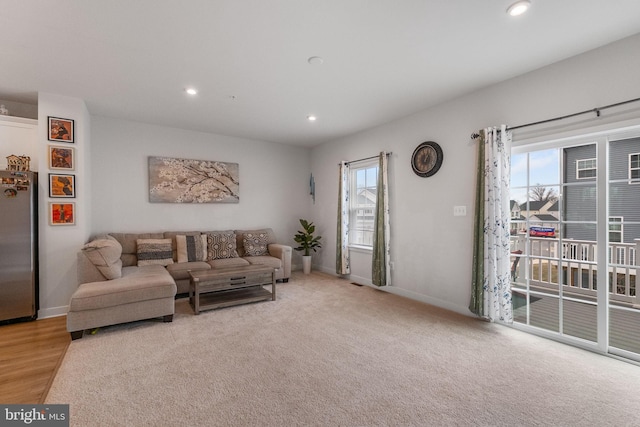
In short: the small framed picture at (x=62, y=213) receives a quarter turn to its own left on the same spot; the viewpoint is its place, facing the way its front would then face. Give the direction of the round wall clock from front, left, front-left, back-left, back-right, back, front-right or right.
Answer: front-right

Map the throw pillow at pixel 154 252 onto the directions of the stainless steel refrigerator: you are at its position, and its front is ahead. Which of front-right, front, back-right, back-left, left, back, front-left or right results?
left

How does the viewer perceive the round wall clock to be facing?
facing the viewer and to the left of the viewer

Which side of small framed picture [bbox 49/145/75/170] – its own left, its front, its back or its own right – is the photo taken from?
front

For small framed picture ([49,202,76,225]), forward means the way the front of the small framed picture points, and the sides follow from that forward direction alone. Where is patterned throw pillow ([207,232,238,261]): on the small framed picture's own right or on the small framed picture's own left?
on the small framed picture's own left

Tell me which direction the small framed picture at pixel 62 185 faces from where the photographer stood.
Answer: facing the viewer

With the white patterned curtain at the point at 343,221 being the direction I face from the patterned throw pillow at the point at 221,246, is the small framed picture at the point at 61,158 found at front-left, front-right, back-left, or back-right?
back-right

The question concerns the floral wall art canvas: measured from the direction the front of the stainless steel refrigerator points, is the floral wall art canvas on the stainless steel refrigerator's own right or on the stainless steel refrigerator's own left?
on the stainless steel refrigerator's own left

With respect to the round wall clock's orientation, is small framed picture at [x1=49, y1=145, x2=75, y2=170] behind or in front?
in front

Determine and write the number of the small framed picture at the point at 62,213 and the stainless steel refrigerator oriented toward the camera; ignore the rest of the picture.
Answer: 2

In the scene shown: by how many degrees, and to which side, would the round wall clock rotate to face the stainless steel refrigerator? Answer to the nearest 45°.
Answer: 0° — it already faces it

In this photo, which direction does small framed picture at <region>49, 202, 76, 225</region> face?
toward the camera

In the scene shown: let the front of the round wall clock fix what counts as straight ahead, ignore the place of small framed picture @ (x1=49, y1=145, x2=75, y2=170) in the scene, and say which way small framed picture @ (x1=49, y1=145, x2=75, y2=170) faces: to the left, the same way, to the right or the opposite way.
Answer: to the left
